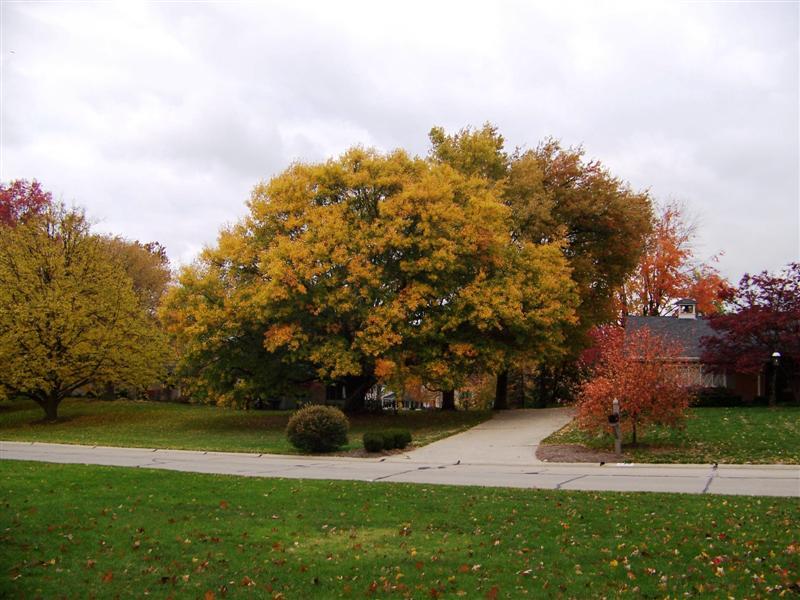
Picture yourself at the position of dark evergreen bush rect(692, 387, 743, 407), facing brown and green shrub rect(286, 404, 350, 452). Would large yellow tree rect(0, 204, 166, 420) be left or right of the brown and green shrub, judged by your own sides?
right

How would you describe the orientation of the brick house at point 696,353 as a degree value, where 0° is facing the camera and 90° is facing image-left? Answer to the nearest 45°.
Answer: approximately 0°

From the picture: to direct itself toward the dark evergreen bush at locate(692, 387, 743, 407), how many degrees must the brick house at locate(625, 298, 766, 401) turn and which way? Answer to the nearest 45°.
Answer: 0° — it already faces it

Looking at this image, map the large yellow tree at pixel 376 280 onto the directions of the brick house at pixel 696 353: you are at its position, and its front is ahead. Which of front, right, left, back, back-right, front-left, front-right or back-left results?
front-right

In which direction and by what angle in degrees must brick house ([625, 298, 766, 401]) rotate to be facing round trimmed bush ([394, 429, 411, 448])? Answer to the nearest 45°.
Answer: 0° — it already faces it

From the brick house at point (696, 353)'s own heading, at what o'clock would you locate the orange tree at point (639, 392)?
The orange tree is roughly at 12 o'clock from the brick house.

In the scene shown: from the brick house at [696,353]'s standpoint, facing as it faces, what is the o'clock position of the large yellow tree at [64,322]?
The large yellow tree is roughly at 2 o'clock from the brick house.
